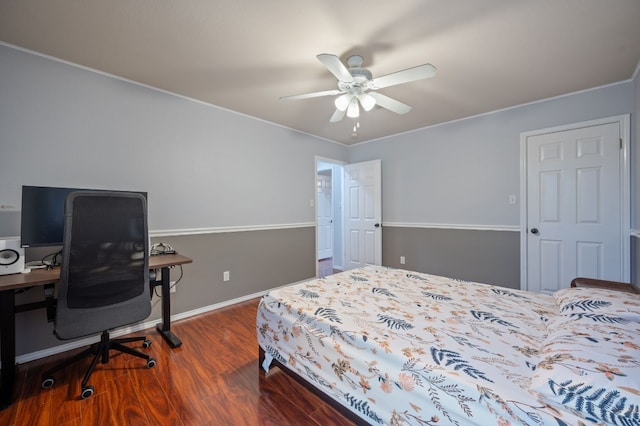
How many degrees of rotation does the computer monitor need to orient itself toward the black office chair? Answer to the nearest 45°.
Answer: approximately 45° to its left

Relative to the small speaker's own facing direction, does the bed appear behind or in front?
in front

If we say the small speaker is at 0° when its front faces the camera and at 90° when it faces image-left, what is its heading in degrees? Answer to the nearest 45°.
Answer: approximately 0°

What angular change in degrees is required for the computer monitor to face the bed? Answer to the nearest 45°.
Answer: approximately 45° to its left

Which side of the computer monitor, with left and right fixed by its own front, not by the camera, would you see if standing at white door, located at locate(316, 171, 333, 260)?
left

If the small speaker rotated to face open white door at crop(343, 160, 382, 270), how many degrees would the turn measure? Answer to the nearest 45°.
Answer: approximately 90° to its left

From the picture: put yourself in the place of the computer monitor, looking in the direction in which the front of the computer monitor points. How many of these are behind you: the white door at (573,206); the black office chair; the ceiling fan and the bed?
0

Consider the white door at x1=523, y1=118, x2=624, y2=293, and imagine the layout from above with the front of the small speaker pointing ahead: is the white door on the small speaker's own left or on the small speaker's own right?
on the small speaker's own left

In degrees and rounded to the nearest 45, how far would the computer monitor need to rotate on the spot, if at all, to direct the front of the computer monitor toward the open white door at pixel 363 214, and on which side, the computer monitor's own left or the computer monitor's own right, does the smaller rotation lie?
approximately 90° to the computer monitor's own left

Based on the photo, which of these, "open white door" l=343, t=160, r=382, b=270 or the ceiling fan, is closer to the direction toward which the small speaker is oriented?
the ceiling fan

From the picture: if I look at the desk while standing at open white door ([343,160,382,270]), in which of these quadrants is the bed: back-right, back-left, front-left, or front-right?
front-left

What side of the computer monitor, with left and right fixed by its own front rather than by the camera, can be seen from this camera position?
front
